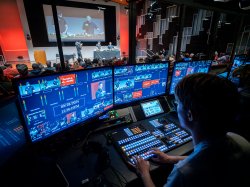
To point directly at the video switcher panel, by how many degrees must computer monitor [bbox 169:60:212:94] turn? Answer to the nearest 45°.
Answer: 0° — it already faces it

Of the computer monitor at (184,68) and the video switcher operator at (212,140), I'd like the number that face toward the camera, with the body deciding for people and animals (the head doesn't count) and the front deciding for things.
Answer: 1

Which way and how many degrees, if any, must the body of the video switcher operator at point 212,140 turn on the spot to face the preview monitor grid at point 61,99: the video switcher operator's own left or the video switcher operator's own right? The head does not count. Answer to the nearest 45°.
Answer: approximately 45° to the video switcher operator's own left

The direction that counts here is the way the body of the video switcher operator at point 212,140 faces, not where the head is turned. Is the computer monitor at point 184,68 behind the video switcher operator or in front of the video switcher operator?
in front

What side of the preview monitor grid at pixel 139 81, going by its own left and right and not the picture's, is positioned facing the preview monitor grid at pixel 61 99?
right

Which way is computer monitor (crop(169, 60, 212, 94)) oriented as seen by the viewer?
toward the camera

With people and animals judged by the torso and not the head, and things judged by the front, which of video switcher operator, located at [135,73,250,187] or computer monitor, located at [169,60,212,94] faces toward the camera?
the computer monitor

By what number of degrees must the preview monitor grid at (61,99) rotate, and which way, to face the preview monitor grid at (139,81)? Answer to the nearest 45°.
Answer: approximately 45° to its left

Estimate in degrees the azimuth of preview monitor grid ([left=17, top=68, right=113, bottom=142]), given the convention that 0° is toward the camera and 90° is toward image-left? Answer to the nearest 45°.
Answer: approximately 315°

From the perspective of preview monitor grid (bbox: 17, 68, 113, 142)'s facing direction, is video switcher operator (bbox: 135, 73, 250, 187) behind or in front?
in front

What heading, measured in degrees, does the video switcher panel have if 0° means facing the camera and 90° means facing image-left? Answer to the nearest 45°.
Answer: approximately 315°

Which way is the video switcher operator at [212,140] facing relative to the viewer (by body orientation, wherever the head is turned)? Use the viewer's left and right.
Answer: facing away from the viewer and to the left of the viewer

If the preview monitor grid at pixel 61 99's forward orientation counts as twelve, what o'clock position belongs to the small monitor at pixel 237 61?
The small monitor is roughly at 10 o'clock from the preview monitor grid.

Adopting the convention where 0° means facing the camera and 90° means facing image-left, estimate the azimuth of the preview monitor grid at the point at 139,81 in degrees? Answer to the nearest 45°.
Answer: approximately 315°

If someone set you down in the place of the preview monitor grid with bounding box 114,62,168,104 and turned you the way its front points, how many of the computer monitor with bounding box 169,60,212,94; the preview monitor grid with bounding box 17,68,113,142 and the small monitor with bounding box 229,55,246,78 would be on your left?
2

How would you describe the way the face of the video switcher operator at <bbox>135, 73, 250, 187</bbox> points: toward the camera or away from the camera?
away from the camera

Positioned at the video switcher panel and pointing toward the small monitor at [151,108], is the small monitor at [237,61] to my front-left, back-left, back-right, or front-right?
front-right
